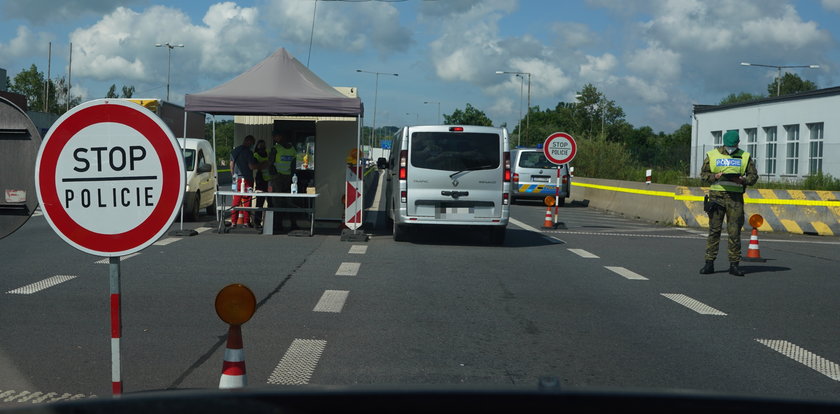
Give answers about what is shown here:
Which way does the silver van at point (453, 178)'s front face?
away from the camera

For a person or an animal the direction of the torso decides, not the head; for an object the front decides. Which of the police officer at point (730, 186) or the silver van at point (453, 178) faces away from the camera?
the silver van

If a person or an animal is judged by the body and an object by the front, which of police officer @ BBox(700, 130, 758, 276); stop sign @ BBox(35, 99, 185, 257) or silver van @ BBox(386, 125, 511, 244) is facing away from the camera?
the silver van

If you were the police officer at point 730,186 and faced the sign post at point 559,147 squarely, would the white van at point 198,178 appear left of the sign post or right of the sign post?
left

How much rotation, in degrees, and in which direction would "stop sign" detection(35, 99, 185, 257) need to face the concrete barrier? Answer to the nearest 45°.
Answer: approximately 135° to its left

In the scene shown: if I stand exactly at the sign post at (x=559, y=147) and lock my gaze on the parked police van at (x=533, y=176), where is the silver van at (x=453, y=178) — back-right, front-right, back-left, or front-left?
back-left

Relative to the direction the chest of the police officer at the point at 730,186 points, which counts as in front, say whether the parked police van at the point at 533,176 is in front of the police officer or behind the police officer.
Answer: behind

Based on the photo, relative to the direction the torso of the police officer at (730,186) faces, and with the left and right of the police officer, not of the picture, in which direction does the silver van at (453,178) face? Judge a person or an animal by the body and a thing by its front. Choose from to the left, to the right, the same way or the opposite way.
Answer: the opposite way

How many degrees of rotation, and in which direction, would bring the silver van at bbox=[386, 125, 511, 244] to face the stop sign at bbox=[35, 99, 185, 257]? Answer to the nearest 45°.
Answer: approximately 180°

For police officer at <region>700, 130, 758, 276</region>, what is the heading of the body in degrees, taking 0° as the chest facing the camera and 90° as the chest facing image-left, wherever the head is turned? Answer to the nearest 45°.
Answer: approximately 0°

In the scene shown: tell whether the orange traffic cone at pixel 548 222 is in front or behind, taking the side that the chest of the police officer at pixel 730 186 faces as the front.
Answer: behind

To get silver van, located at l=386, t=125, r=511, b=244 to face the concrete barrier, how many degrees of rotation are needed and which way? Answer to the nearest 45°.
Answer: approximately 45° to its right
